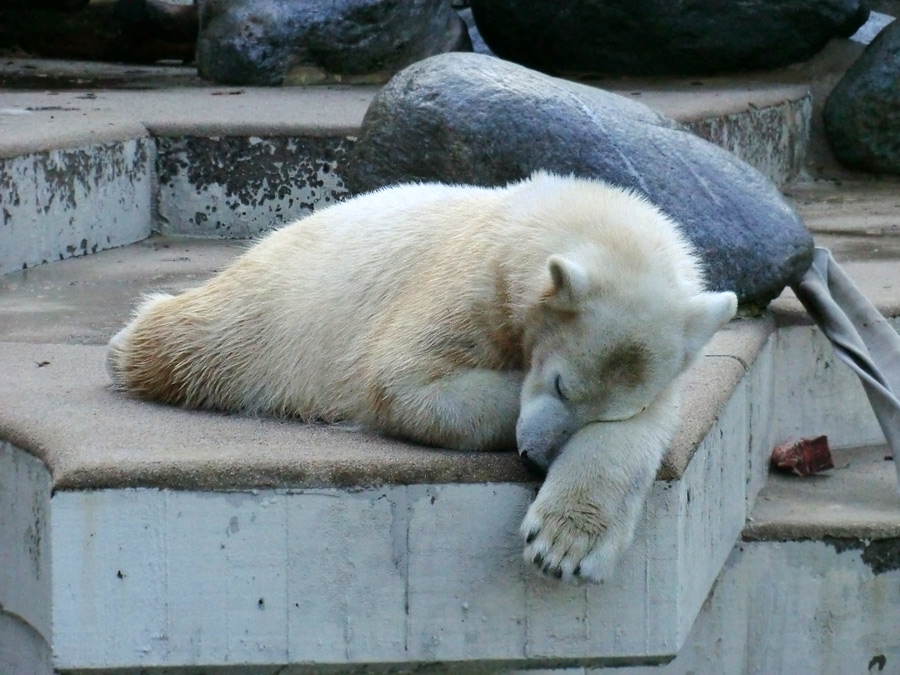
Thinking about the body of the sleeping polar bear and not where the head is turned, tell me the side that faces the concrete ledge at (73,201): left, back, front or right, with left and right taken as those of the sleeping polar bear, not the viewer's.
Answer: back

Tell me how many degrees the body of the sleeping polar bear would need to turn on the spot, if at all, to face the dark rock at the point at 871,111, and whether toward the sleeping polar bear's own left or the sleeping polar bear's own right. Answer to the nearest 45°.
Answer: approximately 90° to the sleeping polar bear's own left

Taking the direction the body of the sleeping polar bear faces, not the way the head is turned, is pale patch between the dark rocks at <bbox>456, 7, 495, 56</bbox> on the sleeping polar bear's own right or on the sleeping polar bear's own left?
on the sleeping polar bear's own left

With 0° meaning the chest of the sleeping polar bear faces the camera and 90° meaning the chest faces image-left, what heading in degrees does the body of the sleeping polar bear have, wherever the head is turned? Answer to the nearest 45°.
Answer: approximately 315°
